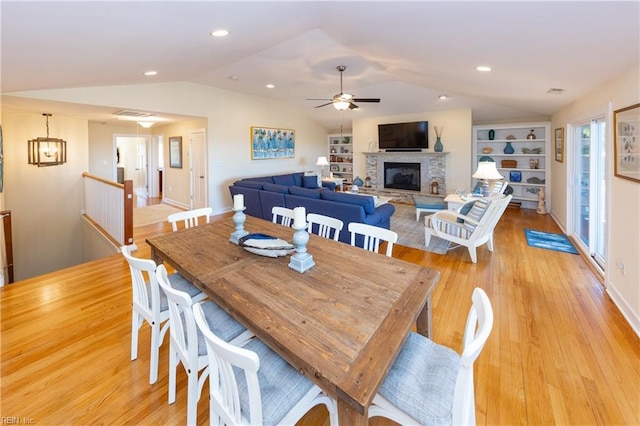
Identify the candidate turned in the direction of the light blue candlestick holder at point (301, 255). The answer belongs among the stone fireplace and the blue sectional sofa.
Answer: the stone fireplace

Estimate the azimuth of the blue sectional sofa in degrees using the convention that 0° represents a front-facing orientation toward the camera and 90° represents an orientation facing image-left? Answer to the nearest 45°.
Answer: approximately 225°

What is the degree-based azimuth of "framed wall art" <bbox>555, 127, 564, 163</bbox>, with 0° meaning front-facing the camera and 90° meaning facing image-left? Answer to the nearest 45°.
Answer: approximately 90°

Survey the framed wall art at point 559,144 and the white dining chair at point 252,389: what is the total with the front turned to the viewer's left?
1

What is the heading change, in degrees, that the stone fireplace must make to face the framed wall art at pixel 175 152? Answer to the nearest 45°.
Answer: approximately 90° to its right

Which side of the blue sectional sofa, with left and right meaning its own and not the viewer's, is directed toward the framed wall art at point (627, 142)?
right

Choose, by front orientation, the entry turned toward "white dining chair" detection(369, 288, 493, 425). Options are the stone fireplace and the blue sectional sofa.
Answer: the stone fireplace

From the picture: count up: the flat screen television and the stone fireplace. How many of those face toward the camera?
2

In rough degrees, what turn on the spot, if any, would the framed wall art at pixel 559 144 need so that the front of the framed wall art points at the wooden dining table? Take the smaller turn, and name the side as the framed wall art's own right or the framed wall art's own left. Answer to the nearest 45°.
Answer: approximately 90° to the framed wall art's own left
